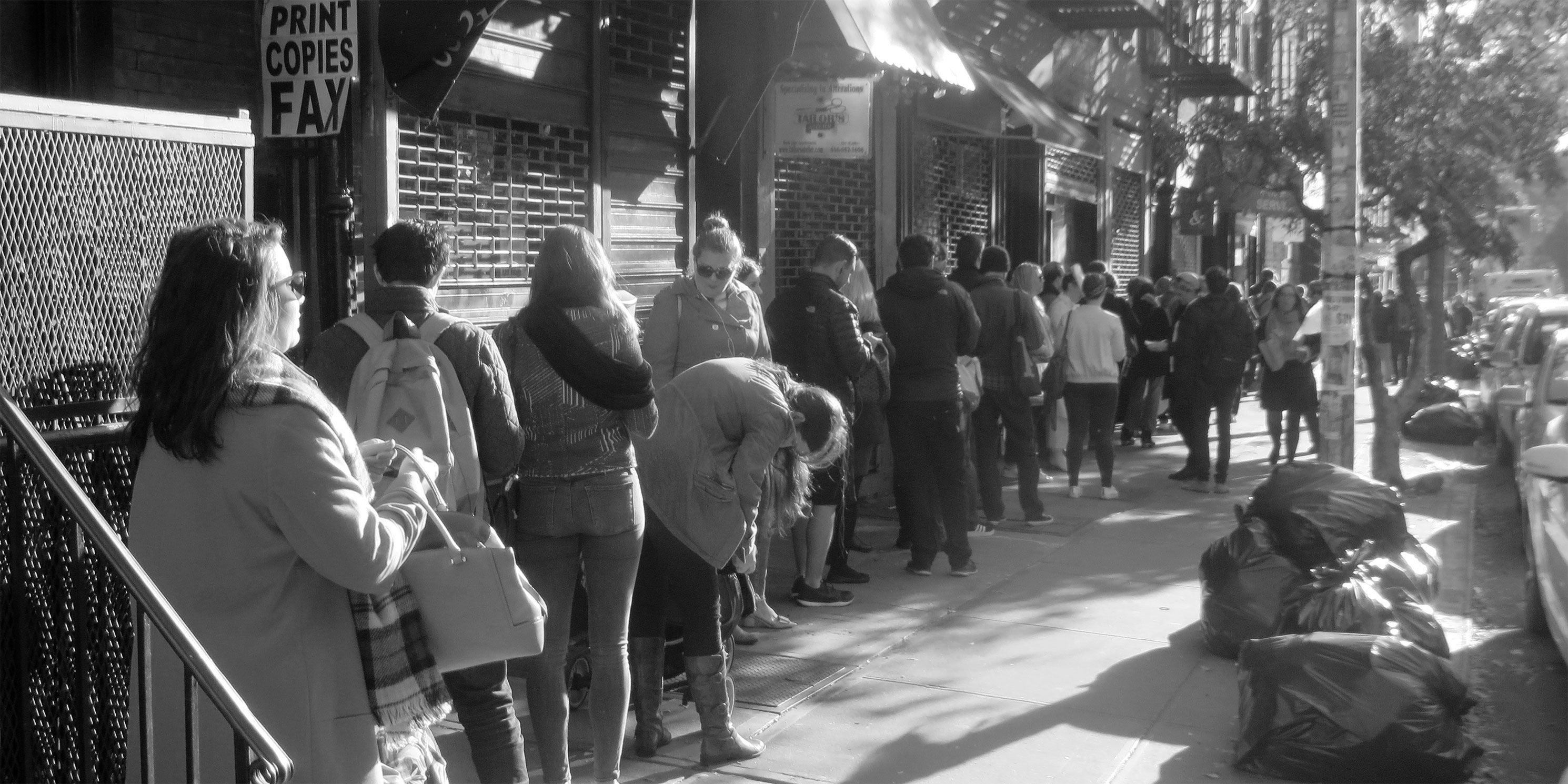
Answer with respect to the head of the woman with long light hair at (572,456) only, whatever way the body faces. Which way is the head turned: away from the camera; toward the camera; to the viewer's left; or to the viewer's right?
away from the camera

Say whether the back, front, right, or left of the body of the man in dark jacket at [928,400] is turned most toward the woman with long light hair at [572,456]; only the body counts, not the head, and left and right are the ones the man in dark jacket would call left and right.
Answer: back

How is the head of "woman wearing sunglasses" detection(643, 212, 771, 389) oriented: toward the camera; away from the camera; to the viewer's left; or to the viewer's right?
toward the camera

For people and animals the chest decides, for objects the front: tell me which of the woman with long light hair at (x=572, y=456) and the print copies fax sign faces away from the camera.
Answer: the woman with long light hair

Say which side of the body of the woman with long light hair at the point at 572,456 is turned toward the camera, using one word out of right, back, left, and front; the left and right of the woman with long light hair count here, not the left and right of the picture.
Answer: back

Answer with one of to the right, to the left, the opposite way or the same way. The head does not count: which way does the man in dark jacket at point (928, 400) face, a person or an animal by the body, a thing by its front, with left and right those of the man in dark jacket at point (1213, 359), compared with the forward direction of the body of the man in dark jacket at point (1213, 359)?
the same way

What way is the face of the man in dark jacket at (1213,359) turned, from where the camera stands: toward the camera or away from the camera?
away from the camera

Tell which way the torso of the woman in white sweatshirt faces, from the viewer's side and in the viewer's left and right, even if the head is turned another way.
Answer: facing away from the viewer

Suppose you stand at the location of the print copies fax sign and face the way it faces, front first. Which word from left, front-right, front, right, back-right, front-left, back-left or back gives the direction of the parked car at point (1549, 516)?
left

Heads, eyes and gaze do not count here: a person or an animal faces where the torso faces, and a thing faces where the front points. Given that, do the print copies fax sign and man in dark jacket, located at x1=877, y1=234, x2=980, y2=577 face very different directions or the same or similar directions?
very different directions

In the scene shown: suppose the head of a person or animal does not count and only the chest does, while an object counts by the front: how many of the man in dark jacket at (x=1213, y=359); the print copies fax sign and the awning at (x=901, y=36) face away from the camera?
1

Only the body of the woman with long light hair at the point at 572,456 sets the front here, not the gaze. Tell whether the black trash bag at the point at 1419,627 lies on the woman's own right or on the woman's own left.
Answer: on the woman's own right

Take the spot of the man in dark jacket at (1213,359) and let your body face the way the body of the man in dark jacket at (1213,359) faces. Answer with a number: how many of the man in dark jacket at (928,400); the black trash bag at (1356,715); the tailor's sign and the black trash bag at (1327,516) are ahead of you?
0

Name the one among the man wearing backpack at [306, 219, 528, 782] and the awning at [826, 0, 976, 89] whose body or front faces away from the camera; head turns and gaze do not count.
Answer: the man wearing backpack

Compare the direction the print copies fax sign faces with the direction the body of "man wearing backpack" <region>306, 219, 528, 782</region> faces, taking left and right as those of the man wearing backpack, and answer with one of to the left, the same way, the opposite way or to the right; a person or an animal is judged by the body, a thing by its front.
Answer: the opposite way

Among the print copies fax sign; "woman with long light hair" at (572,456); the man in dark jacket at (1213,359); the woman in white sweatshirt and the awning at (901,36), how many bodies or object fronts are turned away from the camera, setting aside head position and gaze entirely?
3

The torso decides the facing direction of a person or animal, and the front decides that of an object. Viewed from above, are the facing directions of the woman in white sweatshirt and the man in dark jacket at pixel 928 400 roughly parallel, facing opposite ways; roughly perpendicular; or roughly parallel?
roughly parallel

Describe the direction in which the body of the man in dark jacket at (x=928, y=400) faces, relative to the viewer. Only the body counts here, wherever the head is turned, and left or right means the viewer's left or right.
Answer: facing away from the viewer
